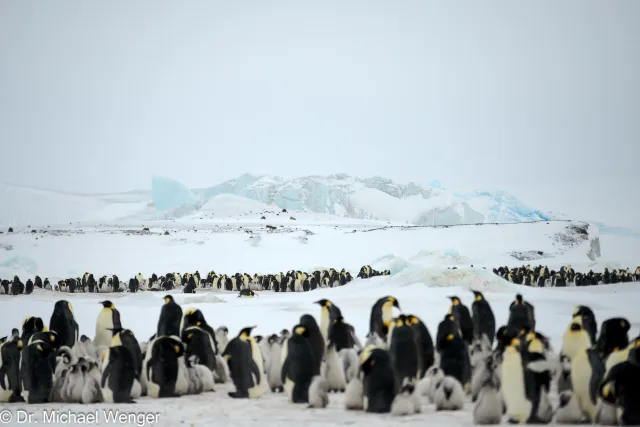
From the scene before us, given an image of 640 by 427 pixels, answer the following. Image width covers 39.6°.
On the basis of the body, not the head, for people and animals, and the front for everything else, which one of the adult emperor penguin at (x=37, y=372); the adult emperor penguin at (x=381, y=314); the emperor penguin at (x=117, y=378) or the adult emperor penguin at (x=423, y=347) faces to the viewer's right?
the adult emperor penguin at (x=381, y=314)

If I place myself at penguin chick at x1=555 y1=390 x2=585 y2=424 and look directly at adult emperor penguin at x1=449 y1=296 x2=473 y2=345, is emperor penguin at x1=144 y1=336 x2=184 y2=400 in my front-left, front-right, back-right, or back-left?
front-left

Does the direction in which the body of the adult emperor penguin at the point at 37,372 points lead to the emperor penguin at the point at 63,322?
yes

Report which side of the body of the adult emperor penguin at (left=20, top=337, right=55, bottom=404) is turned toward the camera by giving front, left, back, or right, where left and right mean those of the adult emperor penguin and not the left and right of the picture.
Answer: back

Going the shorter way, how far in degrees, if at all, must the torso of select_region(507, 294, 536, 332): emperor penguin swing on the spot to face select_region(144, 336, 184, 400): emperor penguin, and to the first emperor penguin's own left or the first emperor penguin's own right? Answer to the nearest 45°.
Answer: approximately 135° to the first emperor penguin's own left

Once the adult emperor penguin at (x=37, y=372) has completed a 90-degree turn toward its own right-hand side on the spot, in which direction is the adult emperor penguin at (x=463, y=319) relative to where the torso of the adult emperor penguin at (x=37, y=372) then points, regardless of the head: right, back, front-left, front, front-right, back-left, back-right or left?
front

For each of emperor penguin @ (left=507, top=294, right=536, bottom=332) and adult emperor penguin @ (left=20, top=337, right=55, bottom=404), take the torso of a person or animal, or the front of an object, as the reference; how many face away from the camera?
2

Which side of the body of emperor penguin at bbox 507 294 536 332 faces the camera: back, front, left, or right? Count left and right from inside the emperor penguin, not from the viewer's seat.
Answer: back
